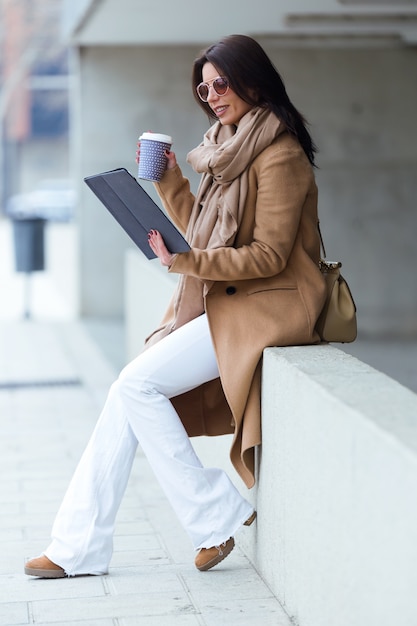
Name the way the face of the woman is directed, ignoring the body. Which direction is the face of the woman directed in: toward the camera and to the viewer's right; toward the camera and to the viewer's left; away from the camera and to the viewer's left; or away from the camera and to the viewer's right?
toward the camera and to the viewer's left

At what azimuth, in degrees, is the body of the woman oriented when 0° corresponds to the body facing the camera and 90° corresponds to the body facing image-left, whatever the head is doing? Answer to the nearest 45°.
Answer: approximately 90°

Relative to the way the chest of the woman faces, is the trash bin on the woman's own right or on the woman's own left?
on the woman's own right
